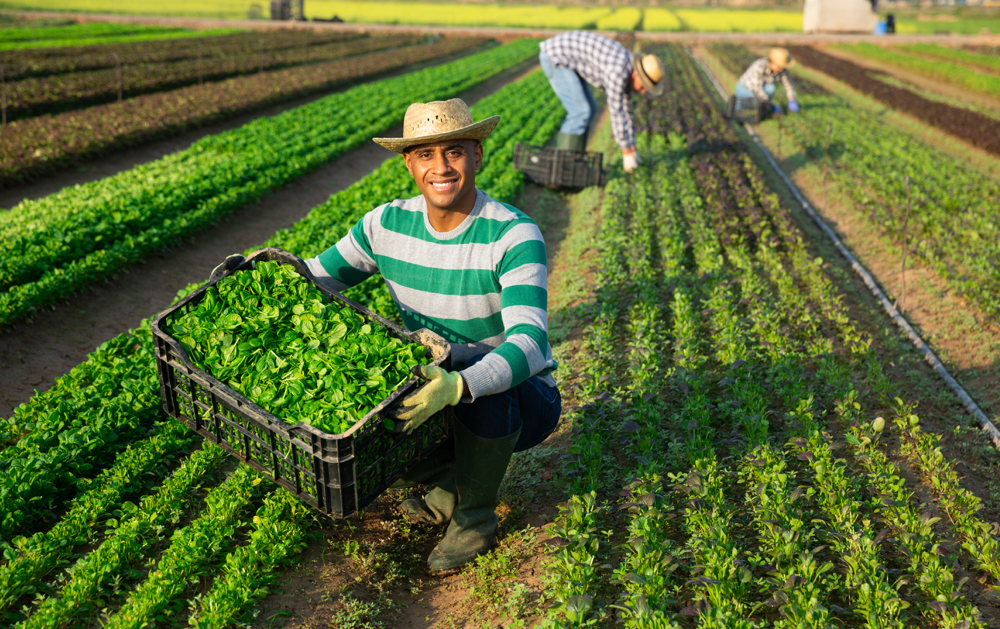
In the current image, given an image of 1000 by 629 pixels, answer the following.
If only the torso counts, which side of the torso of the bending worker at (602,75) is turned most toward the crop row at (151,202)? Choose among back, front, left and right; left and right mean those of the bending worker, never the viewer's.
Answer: back

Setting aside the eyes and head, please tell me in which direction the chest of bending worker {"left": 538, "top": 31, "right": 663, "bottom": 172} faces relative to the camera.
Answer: to the viewer's right

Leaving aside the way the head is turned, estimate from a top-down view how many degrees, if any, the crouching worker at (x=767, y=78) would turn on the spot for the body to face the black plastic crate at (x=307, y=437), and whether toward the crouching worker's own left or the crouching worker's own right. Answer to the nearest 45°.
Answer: approximately 45° to the crouching worker's own right

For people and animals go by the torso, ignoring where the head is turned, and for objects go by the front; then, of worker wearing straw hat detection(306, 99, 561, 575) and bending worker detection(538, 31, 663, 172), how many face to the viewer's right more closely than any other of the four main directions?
1

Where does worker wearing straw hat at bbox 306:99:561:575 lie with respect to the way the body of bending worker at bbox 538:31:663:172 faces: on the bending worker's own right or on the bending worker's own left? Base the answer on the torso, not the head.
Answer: on the bending worker's own right

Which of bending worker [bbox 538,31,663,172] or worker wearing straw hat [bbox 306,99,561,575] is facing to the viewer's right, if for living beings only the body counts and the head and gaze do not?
the bending worker
